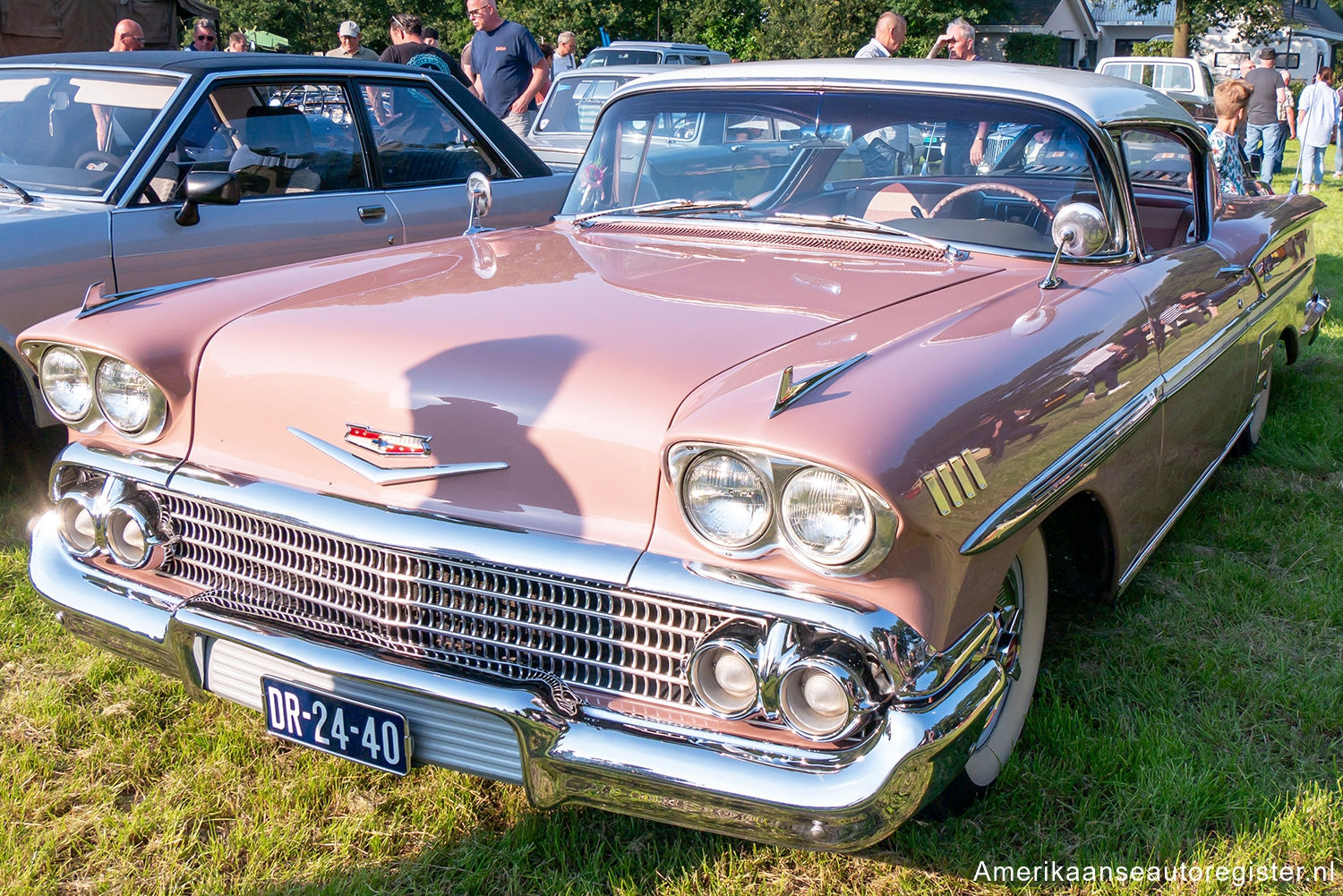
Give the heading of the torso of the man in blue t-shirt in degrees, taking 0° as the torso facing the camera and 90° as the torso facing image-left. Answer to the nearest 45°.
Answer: approximately 45°

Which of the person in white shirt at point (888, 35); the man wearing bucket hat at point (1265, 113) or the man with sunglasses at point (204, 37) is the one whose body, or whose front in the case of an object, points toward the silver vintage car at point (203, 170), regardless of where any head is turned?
the man with sunglasses

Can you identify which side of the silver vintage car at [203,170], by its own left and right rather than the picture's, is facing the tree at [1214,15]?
back

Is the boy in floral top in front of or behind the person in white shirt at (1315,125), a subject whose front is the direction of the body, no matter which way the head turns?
behind

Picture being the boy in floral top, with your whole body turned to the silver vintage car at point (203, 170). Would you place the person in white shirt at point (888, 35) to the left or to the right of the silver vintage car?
right
